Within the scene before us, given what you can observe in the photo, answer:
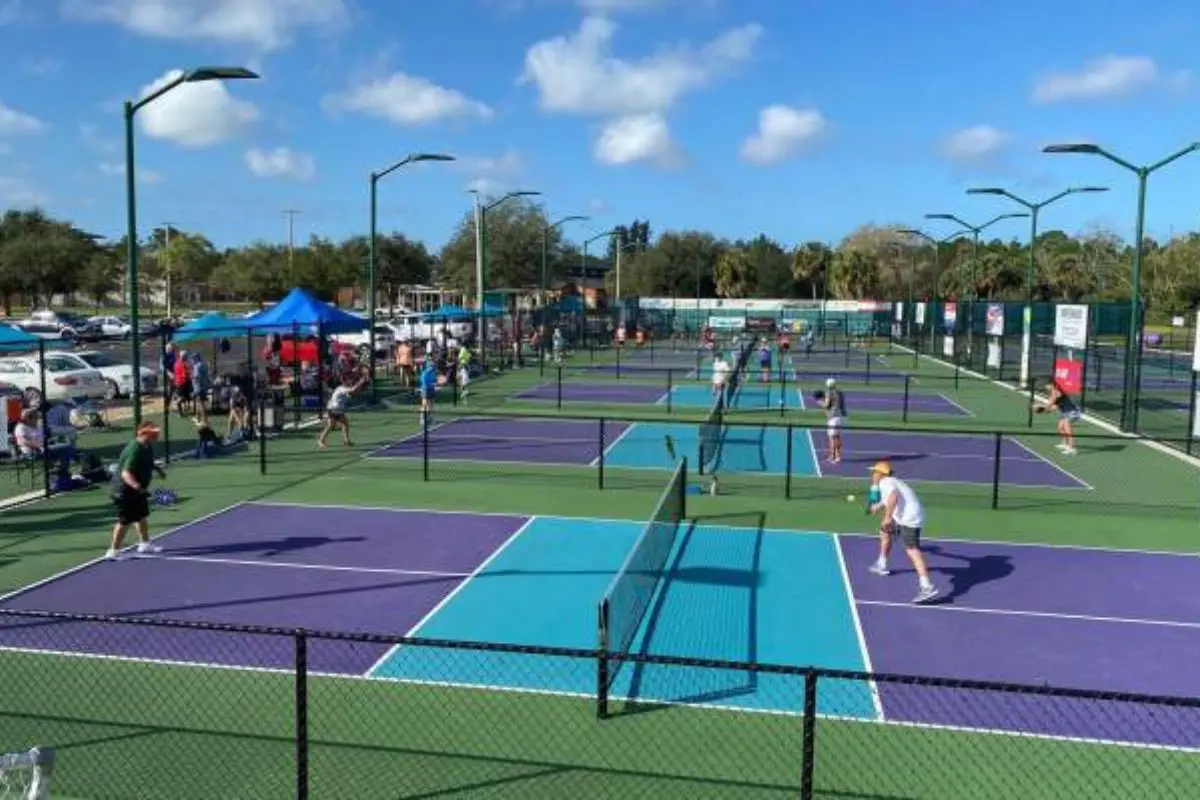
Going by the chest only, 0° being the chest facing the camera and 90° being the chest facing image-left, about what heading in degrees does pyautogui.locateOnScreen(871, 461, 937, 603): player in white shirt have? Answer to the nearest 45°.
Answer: approximately 90°

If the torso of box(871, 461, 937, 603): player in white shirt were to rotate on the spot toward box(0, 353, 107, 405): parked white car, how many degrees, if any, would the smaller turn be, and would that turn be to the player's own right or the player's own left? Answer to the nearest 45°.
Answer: approximately 45° to the player's own right

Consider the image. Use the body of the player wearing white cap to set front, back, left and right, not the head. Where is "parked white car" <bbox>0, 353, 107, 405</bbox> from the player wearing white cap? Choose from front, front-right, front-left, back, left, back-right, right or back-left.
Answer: front

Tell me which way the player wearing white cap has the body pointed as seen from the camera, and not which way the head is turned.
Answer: to the viewer's left

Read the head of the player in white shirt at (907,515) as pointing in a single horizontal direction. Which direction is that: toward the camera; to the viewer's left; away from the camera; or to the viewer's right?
to the viewer's left

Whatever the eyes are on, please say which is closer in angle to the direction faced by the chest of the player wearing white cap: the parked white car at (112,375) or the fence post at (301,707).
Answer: the parked white car

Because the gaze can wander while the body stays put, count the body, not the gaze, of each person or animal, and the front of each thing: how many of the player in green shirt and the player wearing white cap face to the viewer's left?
1

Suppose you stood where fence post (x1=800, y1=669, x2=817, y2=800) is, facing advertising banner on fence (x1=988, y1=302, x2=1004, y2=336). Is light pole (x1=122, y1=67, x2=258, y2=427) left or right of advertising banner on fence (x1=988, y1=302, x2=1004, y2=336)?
left

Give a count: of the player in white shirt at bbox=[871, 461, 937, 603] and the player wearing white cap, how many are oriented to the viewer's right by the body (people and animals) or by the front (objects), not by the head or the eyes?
0

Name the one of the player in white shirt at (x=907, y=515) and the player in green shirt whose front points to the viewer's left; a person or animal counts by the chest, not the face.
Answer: the player in white shirt

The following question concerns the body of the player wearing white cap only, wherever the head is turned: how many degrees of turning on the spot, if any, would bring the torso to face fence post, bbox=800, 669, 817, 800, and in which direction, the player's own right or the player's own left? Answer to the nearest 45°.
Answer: approximately 90° to the player's own left

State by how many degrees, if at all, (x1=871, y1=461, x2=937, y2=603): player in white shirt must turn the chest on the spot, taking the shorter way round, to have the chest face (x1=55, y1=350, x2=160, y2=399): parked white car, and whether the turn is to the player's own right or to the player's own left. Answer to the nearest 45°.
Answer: approximately 45° to the player's own right

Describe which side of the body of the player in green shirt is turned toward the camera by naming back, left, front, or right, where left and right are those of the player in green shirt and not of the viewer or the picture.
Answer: right

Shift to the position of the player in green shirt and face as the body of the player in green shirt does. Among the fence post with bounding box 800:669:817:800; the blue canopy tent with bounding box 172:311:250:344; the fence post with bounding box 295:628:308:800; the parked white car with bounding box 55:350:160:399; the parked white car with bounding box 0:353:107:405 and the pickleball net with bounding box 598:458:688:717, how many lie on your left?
3
